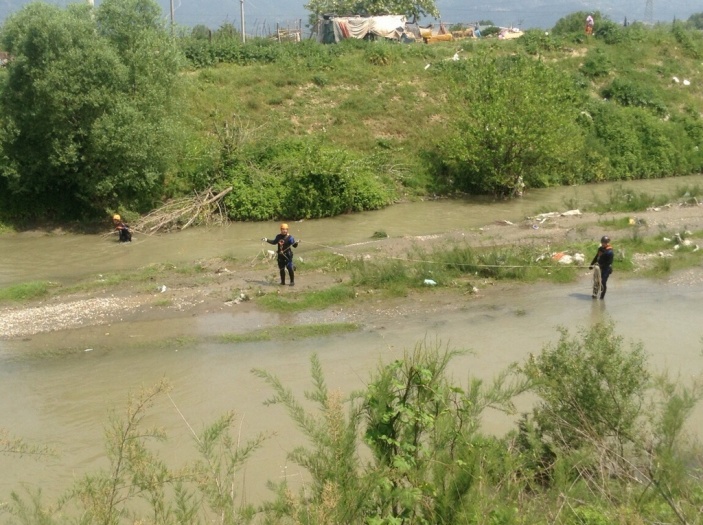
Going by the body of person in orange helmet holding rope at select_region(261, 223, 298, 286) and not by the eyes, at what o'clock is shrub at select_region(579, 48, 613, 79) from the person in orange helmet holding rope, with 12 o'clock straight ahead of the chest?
The shrub is roughly at 7 o'clock from the person in orange helmet holding rope.

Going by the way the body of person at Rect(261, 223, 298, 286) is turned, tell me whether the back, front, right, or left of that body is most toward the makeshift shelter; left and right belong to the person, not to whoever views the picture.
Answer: back

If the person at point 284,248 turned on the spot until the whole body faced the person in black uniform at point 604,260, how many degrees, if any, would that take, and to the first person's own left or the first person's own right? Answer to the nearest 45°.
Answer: approximately 90° to the first person's own left

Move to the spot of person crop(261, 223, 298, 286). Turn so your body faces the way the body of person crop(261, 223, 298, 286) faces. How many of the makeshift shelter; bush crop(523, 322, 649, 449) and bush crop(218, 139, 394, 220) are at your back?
2

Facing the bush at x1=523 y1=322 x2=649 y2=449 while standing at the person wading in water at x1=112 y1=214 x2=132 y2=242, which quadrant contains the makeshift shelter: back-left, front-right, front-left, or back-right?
back-left

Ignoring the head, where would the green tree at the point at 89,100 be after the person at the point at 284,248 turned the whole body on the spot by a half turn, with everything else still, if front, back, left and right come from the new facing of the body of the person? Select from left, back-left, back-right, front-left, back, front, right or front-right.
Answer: front-left

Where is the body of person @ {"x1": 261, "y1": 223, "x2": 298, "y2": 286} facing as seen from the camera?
toward the camera

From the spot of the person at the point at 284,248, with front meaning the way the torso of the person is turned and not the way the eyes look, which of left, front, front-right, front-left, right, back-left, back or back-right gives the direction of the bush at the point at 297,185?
back

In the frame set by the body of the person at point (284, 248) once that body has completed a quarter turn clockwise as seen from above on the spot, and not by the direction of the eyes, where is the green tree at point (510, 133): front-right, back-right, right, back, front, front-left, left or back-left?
back-right

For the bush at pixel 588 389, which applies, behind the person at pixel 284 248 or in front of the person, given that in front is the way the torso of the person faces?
in front
